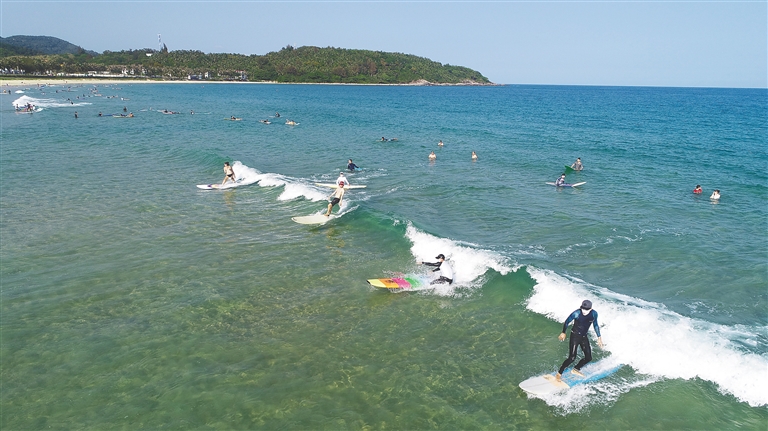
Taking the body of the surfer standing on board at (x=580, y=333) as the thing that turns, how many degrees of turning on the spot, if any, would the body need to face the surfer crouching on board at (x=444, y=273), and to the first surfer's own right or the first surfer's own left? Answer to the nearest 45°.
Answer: approximately 135° to the first surfer's own right

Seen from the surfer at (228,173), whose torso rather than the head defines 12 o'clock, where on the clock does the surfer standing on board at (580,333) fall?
The surfer standing on board is roughly at 10 o'clock from the surfer.

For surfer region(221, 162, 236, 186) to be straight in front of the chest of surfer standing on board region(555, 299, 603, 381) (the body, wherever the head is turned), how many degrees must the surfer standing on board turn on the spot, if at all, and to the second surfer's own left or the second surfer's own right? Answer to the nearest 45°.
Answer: approximately 135° to the second surfer's own right

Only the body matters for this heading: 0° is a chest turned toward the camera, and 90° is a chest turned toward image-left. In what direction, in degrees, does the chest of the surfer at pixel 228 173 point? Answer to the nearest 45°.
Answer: approximately 45°

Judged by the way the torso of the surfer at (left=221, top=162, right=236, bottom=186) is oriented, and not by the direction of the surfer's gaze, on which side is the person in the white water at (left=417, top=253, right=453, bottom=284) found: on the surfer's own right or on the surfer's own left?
on the surfer's own left

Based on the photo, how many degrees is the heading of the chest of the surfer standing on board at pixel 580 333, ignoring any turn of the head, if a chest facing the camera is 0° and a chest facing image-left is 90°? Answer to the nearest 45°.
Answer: approximately 0°
